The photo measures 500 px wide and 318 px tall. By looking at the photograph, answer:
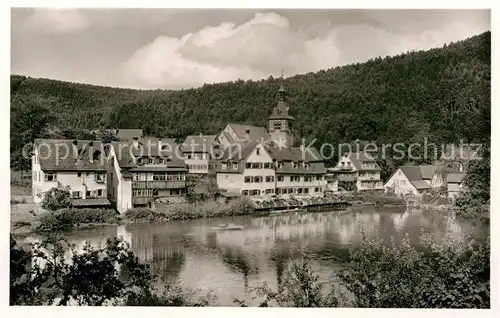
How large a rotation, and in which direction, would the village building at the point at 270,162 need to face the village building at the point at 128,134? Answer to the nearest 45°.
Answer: approximately 90° to its right

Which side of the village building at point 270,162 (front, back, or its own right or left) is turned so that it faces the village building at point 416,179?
left

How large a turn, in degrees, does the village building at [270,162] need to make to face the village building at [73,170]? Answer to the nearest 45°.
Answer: approximately 90° to its right

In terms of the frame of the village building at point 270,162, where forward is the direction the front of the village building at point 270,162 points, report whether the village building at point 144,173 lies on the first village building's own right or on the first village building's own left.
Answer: on the first village building's own right

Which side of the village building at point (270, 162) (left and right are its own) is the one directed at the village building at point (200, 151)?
right

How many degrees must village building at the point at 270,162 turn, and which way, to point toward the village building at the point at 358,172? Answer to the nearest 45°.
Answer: approximately 90° to its left

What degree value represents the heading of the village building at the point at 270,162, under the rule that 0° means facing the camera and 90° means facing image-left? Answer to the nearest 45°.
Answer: approximately 0°

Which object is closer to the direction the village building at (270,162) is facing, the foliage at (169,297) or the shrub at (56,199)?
the foliage

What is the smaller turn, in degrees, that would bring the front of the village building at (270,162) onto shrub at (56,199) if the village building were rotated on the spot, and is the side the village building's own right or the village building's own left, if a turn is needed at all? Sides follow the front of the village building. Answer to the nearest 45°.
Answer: approximately 90° to the village building's own right

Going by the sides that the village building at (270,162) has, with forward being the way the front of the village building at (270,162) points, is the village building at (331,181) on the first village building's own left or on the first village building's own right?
on the first village building's own left
